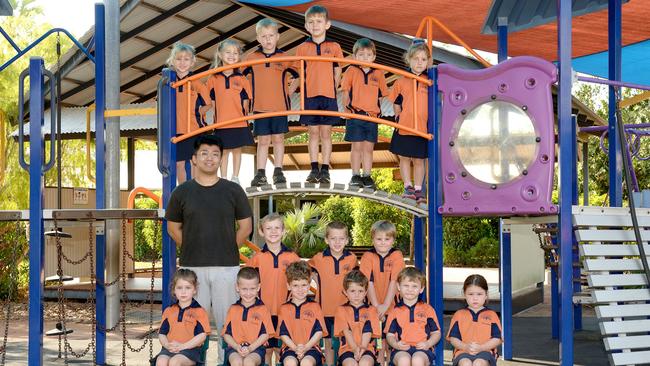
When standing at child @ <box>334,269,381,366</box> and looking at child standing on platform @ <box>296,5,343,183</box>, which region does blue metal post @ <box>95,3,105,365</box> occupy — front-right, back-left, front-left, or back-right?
front-left

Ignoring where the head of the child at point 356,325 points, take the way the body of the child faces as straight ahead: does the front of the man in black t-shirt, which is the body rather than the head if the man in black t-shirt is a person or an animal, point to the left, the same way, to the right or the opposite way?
the same way

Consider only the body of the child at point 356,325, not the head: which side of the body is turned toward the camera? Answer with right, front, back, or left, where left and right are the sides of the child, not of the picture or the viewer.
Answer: front

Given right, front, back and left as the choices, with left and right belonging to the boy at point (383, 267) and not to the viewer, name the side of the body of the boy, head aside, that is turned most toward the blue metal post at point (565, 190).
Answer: left

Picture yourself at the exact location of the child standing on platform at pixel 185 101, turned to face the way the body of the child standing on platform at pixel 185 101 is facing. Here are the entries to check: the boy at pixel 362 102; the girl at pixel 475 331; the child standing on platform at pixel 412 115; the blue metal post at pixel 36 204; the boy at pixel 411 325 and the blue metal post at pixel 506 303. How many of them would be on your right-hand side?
1

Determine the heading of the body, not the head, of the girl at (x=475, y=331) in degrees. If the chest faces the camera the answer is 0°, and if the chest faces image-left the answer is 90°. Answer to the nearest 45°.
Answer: approximately 0°

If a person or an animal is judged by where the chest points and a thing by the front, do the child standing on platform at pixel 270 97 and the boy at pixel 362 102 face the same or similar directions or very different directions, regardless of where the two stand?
same or similar directions

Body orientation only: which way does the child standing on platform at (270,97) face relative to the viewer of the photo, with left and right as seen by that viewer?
facing the viewer

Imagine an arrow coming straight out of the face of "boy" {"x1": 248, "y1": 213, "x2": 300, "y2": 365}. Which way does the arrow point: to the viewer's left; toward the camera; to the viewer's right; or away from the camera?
toward the camera

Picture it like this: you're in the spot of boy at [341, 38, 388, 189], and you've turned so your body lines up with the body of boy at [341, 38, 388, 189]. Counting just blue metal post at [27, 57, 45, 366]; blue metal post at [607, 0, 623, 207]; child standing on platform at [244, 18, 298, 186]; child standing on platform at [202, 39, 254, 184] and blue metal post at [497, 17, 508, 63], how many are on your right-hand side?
3

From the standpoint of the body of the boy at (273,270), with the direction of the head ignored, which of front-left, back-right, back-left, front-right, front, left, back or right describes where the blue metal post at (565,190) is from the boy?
left

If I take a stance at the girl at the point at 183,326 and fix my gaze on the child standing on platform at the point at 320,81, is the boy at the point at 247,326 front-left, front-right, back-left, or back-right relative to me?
front-right

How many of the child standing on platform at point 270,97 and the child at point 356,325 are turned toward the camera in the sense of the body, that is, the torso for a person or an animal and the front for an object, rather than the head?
2

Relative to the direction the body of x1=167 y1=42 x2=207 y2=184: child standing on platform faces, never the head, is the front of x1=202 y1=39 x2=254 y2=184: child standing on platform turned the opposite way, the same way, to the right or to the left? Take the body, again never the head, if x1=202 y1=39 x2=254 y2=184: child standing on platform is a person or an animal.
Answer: the same way

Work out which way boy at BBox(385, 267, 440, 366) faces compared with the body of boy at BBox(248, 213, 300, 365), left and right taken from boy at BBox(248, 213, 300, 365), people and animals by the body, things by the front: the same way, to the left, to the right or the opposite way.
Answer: the same way

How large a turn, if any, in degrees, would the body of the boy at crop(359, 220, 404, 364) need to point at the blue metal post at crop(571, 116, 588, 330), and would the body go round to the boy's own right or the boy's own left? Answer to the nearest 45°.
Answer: approximately 135° to the boy's own left

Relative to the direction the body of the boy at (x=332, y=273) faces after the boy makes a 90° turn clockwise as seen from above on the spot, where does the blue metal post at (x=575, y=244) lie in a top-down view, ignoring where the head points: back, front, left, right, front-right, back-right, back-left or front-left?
back-right
